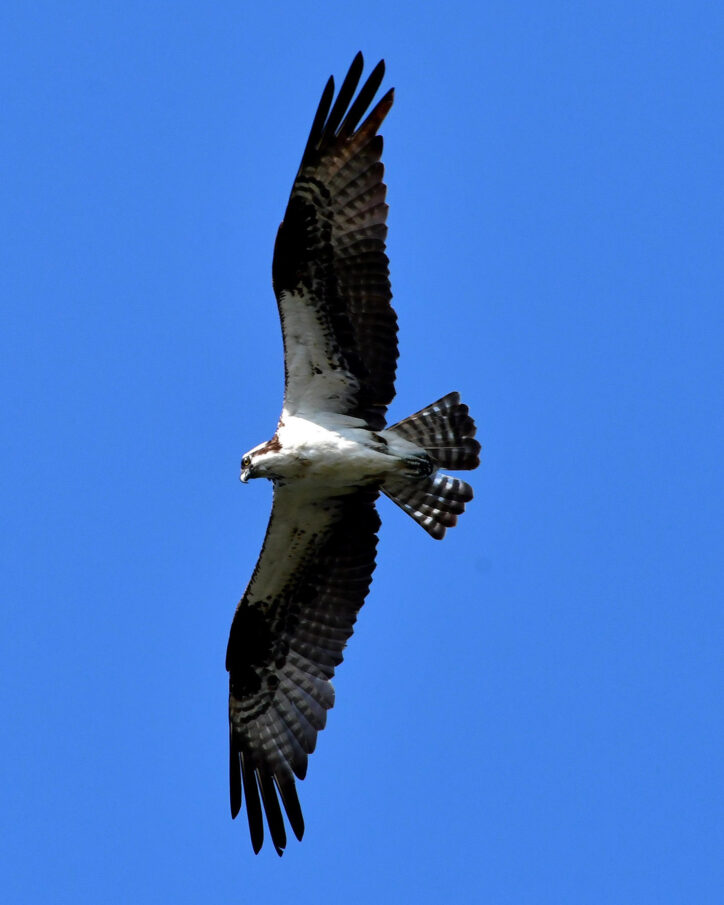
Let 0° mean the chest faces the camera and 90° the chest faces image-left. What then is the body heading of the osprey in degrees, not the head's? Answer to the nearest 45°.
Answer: approximately 90°
